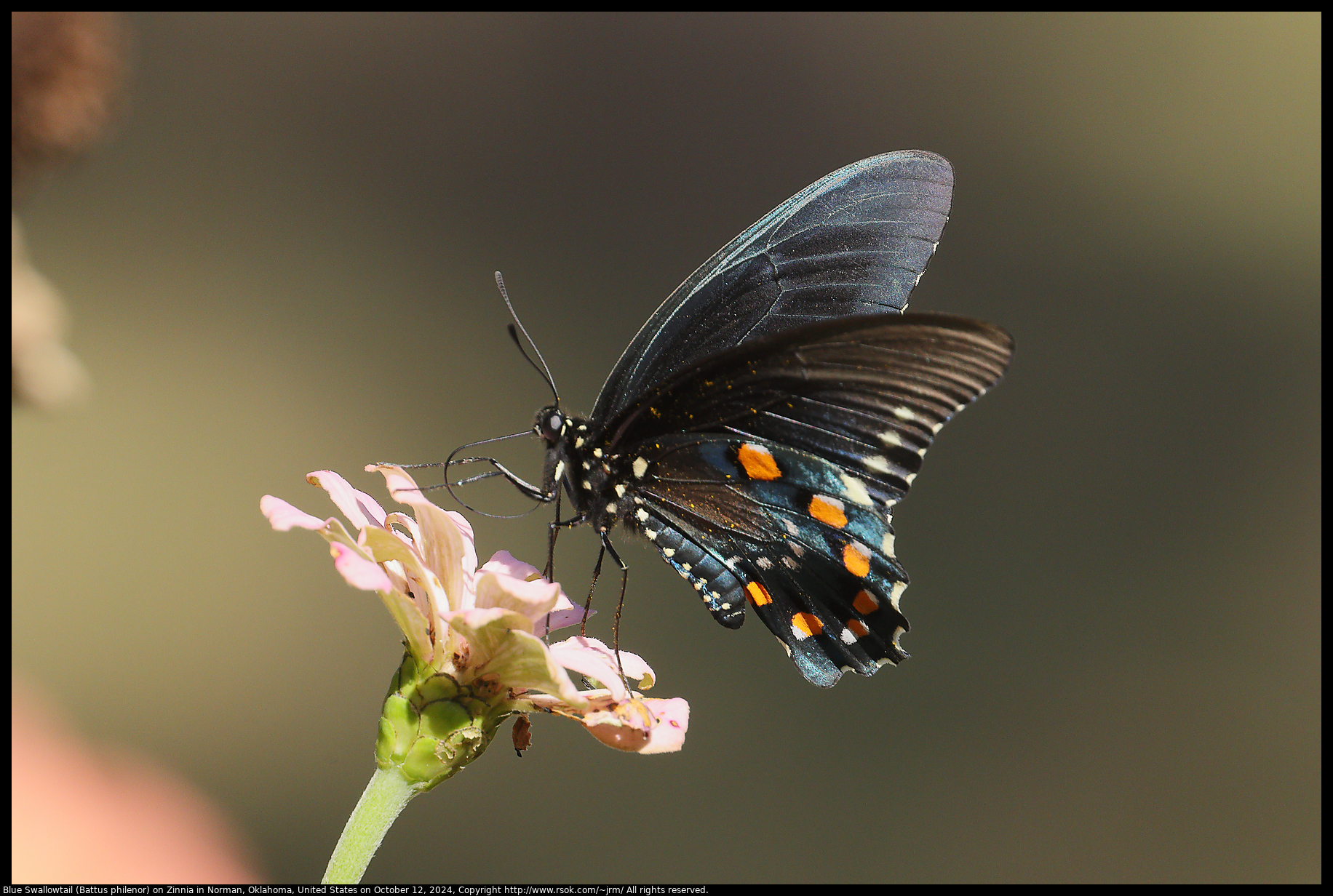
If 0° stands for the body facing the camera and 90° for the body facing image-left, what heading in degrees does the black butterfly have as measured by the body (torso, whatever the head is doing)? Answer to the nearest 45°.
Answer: approximately 90°
